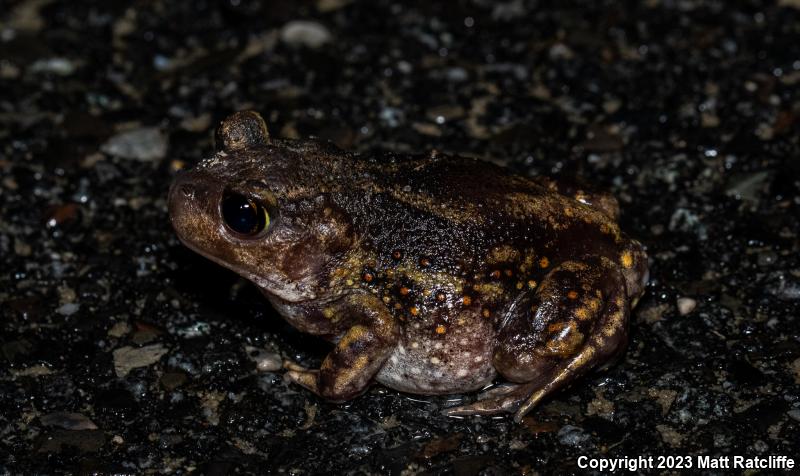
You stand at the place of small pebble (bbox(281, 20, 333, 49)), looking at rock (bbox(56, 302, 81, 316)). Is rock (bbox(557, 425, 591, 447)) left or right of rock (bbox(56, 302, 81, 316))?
left

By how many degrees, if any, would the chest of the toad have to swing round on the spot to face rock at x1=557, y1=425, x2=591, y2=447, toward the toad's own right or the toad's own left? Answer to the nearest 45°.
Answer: approximately 135° to the toad's own left

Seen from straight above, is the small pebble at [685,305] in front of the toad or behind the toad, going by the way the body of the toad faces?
behind

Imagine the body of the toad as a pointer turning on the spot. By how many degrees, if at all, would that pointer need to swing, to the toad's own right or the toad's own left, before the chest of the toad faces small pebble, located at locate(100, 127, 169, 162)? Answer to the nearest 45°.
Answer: approximately 45° to the toad's own right

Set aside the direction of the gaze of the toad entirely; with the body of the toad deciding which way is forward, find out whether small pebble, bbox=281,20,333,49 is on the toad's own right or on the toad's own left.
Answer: on the toad's own right

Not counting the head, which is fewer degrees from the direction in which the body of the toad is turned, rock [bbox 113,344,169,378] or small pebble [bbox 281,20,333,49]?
the rock

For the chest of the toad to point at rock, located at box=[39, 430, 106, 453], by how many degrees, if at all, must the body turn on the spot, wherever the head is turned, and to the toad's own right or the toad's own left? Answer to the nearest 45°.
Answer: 0° — it already faces it

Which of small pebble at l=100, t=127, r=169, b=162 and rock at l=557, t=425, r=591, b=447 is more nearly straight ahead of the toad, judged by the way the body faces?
the small pebble

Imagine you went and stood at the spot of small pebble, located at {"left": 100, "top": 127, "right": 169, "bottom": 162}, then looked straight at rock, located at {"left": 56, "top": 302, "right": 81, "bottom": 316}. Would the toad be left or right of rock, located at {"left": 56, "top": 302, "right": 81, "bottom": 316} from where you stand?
left

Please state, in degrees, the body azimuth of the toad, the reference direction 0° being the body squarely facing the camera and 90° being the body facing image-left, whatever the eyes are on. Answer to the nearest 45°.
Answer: approximately 90°

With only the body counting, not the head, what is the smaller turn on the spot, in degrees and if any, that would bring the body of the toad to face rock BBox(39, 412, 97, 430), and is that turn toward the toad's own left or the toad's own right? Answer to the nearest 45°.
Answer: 0° — it already faces it
